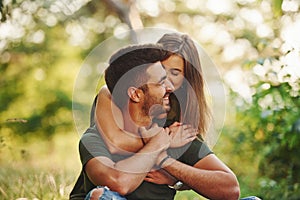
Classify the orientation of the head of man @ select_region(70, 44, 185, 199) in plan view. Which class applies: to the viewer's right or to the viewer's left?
to the viewer's right

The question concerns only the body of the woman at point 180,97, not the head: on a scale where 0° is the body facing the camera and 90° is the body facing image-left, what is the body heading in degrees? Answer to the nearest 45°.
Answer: approximately 45°
